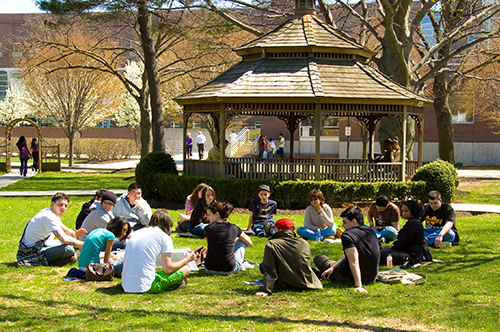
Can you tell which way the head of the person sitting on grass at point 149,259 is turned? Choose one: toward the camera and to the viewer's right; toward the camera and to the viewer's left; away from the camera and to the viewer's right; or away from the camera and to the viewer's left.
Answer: away from the camera and to the viewer's right

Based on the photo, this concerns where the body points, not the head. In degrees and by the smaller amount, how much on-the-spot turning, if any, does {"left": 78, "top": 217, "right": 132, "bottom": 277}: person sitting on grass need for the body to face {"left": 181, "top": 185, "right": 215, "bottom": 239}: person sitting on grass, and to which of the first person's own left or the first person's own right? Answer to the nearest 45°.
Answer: approximately 45° to the first person's own left

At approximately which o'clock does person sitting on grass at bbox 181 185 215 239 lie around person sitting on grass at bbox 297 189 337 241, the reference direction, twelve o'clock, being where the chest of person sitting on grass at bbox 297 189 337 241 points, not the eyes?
person sitting on grass at bbox 181 185 215 239 is roughly at 3 o'clock from person sitting on grass at bbox 297 189 337 241.

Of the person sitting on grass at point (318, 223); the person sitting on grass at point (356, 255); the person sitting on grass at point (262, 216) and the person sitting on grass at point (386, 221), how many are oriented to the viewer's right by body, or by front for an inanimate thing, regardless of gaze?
0

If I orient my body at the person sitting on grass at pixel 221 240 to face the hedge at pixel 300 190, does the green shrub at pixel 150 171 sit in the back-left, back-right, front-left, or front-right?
front-left

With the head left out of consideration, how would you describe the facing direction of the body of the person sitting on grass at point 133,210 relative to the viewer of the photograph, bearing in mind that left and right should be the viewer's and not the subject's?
facing the viewer and to the right of the viewer

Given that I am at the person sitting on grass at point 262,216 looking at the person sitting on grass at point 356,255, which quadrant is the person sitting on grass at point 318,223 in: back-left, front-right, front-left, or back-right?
front-left

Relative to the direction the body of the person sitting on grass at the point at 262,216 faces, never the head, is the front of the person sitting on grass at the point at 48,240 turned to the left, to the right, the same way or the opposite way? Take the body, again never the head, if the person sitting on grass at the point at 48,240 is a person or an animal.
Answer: to the left

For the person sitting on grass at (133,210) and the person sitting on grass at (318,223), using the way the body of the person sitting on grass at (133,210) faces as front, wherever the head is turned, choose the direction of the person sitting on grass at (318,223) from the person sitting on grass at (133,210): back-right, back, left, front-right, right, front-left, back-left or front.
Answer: front-left

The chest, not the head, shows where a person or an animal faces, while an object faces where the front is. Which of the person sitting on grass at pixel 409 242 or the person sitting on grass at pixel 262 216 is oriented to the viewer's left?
the person sitting on grass at pixel 409 242

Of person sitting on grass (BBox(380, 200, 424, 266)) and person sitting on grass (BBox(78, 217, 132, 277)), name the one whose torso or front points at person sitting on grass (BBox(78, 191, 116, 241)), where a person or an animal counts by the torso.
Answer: person sitting on grass (BBox(380, 200, 424, 266))

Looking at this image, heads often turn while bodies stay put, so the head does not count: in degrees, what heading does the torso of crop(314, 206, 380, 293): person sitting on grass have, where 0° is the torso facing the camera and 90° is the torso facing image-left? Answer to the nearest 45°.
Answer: approximately 135°

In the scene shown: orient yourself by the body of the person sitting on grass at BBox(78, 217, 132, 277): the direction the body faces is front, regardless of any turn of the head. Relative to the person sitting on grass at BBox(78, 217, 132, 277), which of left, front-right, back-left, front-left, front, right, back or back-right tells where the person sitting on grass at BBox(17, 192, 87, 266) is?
back-left

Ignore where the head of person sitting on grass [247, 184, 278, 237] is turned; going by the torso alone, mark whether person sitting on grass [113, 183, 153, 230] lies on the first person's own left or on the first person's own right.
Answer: on the first person's own right

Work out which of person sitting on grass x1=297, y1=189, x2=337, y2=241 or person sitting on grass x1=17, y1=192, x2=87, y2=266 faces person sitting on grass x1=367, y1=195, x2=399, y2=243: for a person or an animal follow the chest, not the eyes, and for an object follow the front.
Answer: person sitting on grass x1=17, y1=192, x2=87, y2=266

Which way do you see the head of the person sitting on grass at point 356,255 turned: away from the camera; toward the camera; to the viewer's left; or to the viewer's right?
to the viewer's left

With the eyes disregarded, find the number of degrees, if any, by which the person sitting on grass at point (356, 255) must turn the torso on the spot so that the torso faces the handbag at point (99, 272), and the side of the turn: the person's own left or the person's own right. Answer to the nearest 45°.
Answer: approximately 45° to the person's own left

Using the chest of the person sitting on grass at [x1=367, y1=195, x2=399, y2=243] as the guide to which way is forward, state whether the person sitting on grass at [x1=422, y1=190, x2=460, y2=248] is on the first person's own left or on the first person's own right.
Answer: on the first person's own left

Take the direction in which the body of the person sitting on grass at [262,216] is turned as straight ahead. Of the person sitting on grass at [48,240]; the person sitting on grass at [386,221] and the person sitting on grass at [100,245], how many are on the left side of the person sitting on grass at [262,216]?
1
